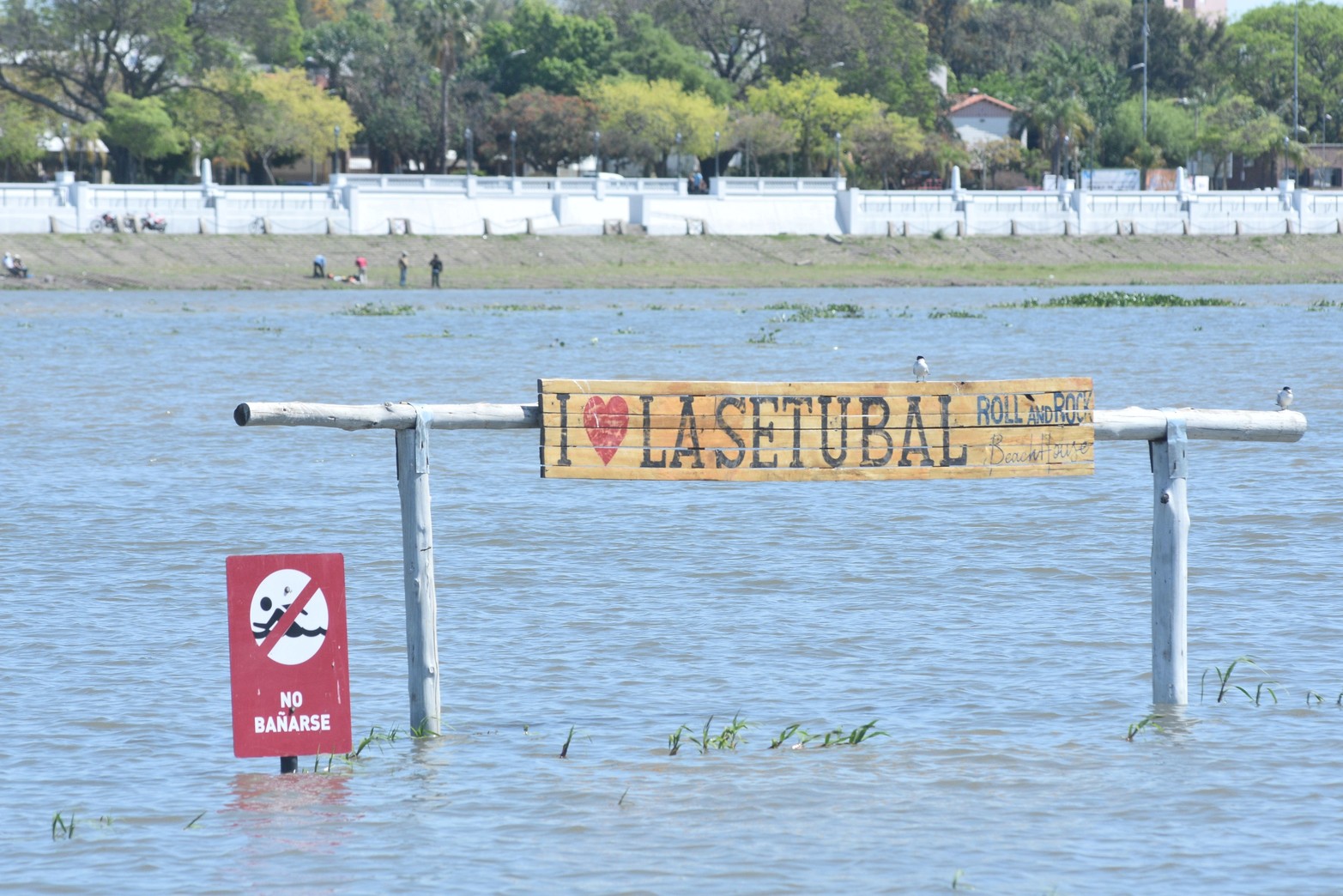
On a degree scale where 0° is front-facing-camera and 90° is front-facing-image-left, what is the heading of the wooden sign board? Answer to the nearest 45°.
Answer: approximately 0°

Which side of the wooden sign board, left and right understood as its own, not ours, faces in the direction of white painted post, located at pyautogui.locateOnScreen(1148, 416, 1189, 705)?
left

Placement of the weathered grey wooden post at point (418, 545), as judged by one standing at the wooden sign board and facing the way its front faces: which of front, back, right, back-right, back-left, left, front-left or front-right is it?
right
